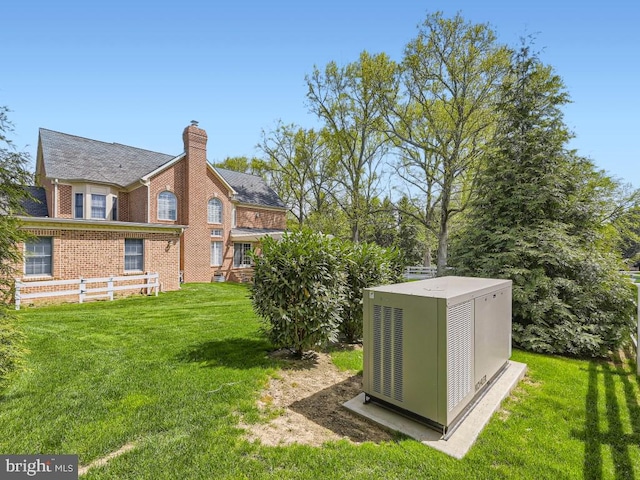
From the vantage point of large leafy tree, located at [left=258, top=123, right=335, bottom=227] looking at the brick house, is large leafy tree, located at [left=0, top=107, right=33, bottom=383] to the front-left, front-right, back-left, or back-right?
front-left

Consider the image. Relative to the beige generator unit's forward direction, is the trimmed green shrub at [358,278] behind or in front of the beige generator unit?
behind

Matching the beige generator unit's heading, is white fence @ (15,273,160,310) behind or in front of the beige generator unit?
behind

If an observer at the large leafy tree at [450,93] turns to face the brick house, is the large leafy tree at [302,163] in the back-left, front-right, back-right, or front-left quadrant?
front-right

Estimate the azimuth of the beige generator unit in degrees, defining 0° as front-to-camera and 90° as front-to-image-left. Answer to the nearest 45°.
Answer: approximately 315°

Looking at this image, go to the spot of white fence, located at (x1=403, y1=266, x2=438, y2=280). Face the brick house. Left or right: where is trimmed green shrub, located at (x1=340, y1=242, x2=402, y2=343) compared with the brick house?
left

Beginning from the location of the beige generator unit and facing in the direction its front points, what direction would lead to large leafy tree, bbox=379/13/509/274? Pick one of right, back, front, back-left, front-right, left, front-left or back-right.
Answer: back-left

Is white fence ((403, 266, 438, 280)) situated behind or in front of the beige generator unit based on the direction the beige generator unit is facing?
behind

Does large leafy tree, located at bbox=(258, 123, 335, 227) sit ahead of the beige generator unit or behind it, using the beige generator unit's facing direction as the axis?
behind

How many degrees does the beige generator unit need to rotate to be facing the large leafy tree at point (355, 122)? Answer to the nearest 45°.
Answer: approximately 135° to its left

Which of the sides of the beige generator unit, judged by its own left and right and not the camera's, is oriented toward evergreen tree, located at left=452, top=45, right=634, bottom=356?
left
